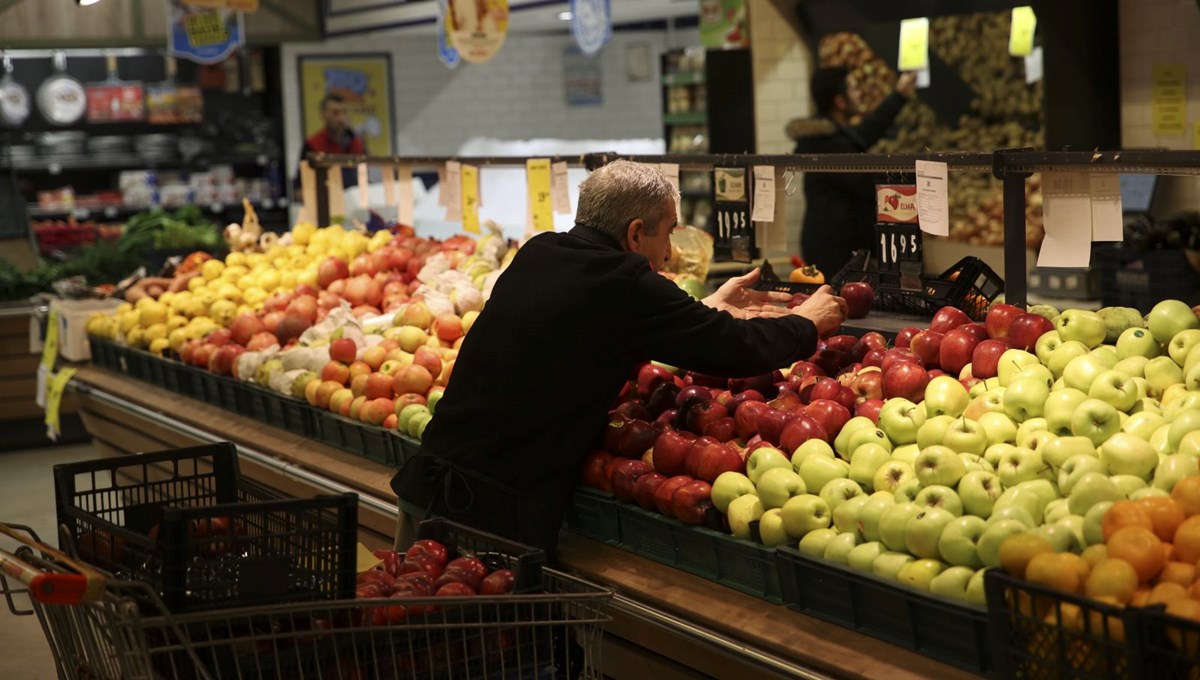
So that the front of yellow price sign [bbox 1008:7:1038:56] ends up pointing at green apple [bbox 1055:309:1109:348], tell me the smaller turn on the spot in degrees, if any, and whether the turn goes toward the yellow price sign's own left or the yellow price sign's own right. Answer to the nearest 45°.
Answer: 0° — it already faces it

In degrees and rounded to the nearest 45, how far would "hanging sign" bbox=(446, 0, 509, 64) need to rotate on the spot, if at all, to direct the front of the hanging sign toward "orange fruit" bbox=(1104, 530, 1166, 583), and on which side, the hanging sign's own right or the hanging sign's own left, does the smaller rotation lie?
0° — it already faces it

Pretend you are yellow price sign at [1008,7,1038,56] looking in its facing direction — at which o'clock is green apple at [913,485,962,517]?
The green apple is roughly at 12 o'clock from the yellow price sign.

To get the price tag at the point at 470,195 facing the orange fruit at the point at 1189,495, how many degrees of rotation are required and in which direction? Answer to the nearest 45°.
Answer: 0° — it already faces it

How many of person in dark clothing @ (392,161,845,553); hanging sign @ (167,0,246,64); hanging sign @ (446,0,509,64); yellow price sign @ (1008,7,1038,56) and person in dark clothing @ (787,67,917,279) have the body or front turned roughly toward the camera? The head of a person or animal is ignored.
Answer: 3

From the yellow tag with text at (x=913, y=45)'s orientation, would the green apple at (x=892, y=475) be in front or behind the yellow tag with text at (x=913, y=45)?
in front

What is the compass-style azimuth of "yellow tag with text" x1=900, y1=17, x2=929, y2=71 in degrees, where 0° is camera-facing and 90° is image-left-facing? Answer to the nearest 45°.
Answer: approximately 0°

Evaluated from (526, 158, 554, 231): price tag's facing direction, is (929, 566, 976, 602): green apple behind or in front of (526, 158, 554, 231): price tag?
in front

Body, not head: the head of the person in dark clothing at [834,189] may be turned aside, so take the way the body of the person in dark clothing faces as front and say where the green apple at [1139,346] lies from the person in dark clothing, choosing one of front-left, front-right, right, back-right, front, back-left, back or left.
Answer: back-right

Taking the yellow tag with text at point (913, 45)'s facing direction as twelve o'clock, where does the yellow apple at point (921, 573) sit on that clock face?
The yellow apple is roughly at 12 o'clock from the yellow tag with text.

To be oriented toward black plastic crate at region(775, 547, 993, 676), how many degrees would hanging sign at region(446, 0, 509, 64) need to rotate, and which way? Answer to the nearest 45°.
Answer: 0° — it already faces it
